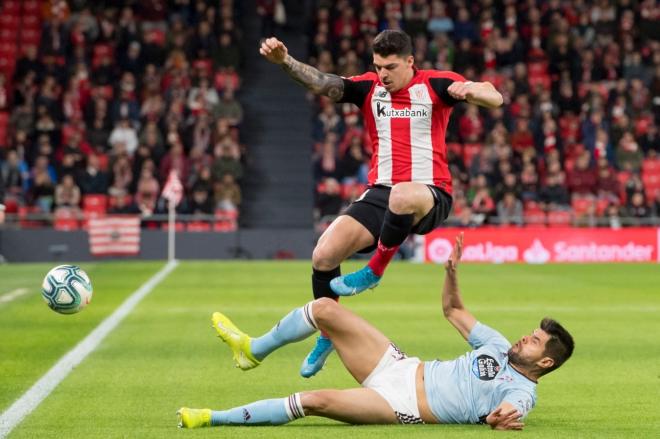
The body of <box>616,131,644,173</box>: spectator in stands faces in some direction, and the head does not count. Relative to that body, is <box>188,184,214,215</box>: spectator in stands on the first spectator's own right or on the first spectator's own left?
on the first spectator's own right

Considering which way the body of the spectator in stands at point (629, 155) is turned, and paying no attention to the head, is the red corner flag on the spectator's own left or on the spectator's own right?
on the spectator's own right

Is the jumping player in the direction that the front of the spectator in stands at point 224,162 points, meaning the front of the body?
yes

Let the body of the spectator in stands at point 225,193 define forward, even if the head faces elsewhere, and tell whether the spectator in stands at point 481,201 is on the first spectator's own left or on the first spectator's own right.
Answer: on the first spectator's own left

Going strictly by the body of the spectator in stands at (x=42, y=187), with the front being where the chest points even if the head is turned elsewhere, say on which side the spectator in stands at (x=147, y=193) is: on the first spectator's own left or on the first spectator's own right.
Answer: on the first spectator's own left

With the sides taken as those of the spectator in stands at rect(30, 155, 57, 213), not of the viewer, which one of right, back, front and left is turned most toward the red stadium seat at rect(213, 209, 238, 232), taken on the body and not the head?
left

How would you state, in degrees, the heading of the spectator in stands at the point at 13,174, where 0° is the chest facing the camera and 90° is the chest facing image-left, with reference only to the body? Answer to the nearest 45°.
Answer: approximately 0°

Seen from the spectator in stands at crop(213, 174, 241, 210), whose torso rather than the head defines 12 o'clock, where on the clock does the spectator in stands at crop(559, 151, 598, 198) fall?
the spectator in stands at crop(559, 151, 598, 198) is roughly at 9 o'clock from the spectator in stands at crop(213, 174, 241, 210).

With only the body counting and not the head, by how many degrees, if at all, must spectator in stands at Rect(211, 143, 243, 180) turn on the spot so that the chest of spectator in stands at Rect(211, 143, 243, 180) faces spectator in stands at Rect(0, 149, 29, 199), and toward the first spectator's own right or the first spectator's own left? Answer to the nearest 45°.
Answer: approximately 90° to the first spectator's own right

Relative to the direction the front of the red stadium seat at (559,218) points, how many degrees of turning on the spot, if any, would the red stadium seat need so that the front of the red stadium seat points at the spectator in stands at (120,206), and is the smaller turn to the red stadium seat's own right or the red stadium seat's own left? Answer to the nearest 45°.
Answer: approximately 90° to the red stadium seat's own right
